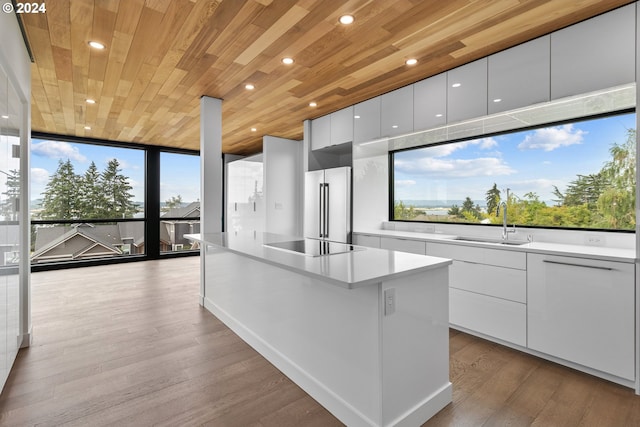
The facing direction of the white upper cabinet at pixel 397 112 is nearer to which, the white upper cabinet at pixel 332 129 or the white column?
the white column

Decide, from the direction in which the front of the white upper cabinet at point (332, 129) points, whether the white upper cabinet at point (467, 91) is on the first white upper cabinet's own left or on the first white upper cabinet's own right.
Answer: on the first white upper cabinet's own left

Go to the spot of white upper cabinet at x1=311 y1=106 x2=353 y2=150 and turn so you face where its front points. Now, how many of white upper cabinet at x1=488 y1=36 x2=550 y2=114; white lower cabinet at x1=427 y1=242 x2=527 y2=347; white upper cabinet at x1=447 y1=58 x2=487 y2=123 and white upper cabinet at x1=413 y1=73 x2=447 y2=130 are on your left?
4

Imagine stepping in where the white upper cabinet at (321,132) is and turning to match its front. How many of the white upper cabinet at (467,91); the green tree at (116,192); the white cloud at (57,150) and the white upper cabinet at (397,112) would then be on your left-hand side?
2

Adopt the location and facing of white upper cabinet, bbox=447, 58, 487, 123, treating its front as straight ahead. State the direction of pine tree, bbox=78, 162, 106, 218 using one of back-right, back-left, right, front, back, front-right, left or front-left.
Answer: front-right

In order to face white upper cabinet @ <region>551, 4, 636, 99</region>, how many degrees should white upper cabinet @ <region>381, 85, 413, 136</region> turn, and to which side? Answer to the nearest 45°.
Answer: approximately 90° to its left

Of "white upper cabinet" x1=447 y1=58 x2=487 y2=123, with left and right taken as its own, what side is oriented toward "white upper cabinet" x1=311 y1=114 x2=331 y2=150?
right

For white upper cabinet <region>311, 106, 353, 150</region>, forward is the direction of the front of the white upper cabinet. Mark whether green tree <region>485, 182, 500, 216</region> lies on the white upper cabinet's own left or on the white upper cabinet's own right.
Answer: on the white upper cabinet's own left
